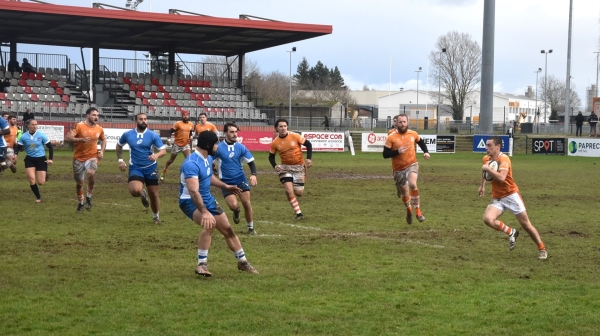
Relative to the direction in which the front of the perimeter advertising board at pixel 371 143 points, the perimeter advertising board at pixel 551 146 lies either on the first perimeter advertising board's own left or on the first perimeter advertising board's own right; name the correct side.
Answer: on the first perimeter advertising board's own left

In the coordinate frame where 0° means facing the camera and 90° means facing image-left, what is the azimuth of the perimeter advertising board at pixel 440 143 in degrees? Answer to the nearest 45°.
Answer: approximately 0°

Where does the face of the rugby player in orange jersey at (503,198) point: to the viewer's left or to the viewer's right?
to the viewer's left
